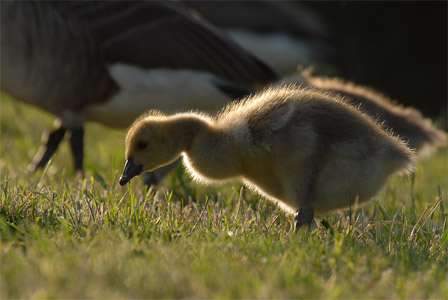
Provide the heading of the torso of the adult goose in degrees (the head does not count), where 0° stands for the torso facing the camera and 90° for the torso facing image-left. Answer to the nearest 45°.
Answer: approximately 90°

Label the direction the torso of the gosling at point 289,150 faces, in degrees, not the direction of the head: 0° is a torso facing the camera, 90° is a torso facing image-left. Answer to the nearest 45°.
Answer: approximately 90°

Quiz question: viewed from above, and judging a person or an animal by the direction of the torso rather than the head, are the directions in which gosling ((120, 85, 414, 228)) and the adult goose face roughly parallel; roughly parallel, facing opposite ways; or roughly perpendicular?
roughly parallel

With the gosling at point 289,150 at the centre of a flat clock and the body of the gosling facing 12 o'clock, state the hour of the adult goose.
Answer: The adult goose is roughly at 2 o'clock from the gosling.

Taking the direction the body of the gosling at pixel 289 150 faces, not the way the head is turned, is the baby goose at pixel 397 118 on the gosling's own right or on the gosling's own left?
on the gosling's own right

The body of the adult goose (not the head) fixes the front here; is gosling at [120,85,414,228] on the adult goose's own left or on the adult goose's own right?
on the adult goose's own left

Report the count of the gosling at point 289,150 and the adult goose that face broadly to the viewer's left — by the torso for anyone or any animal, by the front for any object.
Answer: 2
